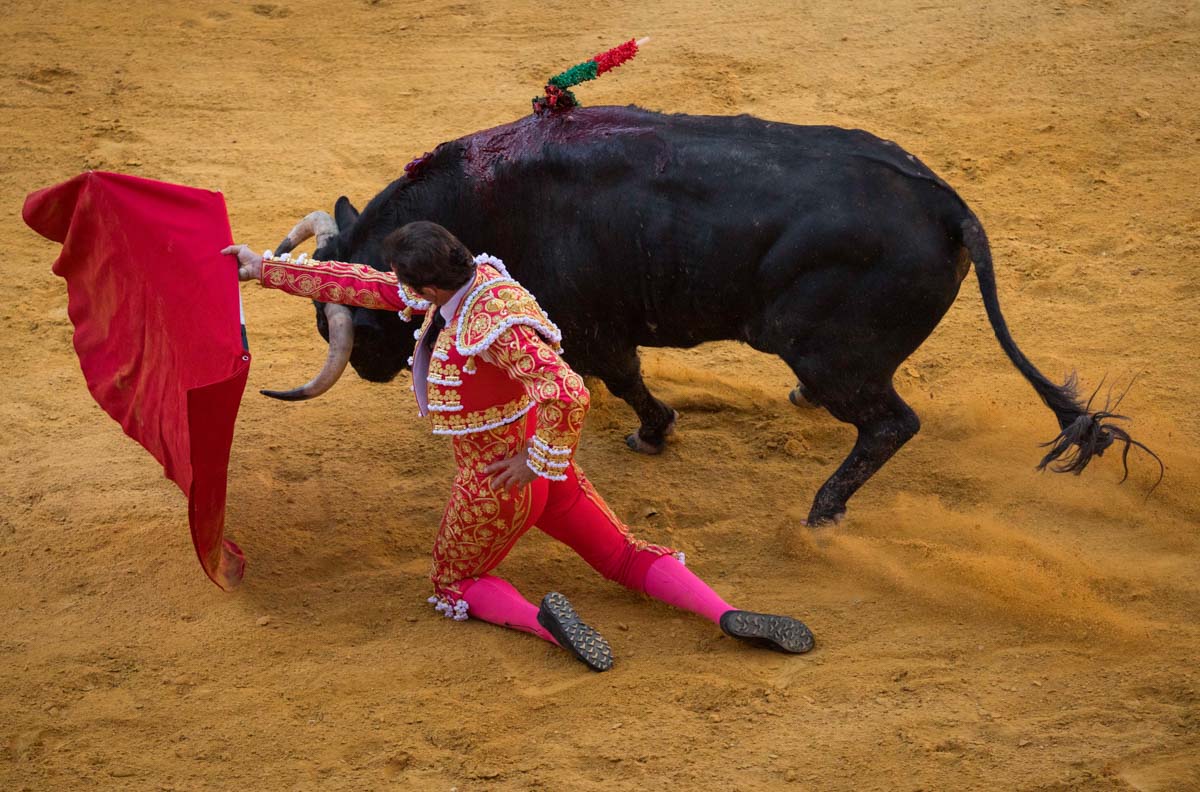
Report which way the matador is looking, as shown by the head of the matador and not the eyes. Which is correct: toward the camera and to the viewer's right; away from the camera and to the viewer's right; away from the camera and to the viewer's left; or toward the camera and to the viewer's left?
away from the camera and to the viewer's left

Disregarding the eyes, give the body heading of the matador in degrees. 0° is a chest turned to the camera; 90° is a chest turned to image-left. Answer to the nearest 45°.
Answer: approximately 90°

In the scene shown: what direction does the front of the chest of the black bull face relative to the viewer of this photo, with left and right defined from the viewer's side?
facing to the left of the viewer

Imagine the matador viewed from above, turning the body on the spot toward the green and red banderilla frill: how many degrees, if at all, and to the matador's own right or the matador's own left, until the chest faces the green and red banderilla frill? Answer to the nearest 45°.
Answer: approximately 90° to the matador's own right

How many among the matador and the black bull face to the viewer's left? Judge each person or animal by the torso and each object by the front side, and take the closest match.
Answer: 2

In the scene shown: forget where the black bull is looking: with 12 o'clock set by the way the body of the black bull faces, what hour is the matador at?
The matador is roughly at 10 o'clock from the black bull.

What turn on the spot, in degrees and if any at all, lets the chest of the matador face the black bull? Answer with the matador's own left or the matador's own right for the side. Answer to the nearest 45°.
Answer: approximately 135° to the matador's own right
